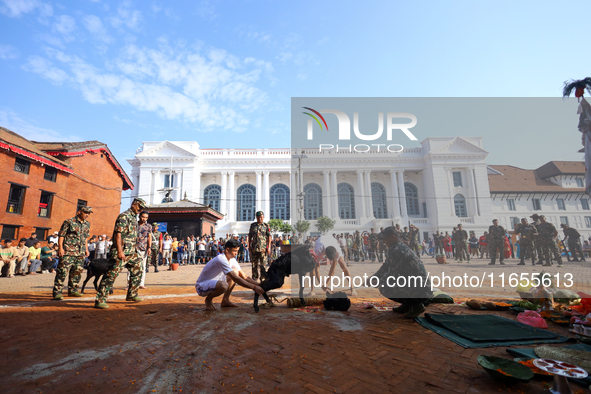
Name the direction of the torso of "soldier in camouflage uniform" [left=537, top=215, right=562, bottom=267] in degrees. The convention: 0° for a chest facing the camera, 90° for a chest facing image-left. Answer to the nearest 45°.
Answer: approximately 45°

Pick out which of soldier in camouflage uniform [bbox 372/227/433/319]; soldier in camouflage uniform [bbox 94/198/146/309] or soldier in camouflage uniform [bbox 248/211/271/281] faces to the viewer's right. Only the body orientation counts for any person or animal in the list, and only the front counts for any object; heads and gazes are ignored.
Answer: soldier in camouflage uniform [bbox 94/198/146/309]

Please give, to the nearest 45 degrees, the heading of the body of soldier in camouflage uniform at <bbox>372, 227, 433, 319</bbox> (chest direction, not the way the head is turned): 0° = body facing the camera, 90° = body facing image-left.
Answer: approximately 90°

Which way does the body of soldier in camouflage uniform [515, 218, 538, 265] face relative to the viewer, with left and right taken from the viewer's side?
facing the viewer and to the left of the viewer

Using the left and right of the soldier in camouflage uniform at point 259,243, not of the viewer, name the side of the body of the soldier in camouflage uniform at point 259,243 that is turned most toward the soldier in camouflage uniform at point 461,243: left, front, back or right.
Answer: left

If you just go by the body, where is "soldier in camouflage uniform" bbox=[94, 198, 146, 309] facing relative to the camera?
to the viewer's right

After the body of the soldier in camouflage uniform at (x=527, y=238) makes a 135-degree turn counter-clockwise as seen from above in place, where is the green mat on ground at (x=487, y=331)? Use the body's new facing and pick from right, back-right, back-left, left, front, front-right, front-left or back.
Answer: right

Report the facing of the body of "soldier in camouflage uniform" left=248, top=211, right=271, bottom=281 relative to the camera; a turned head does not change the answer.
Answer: toward the camera

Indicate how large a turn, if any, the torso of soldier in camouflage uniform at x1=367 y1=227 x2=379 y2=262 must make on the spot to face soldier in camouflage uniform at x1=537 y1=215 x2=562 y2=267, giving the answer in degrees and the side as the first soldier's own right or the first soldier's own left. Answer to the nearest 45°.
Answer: approximately 45° to the first soldier's own left

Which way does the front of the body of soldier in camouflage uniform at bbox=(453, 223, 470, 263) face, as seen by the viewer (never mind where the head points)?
toward the camera

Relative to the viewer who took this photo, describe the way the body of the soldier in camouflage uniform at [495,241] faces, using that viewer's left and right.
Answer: facing the viewer
